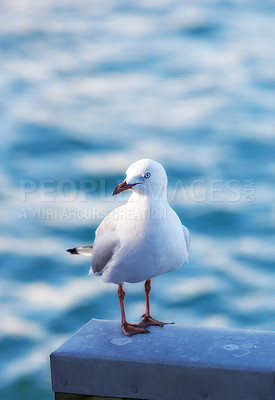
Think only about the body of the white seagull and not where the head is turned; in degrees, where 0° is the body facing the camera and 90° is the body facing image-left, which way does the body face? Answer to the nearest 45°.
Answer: approximately 315°
